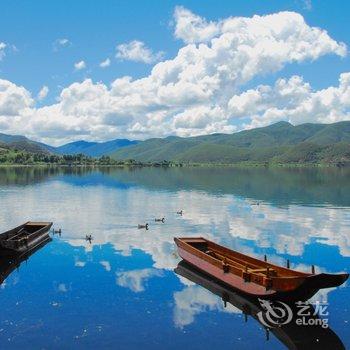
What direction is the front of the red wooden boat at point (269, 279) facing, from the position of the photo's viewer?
facing the viewer and to the right of the viewer
